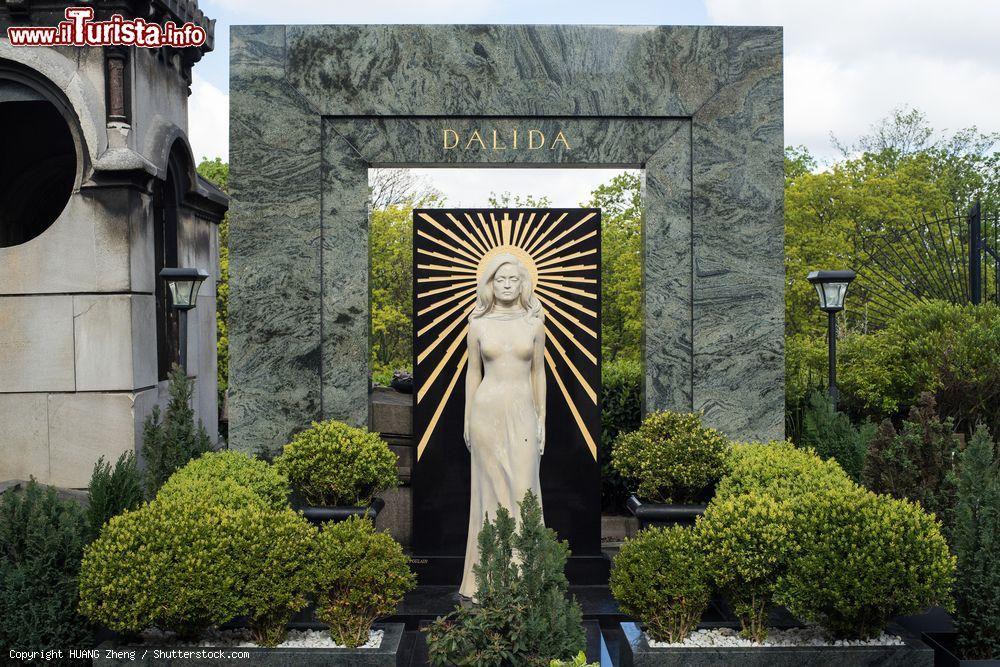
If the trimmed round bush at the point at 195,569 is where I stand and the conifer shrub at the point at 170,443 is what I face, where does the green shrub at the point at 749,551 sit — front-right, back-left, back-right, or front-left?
back-right

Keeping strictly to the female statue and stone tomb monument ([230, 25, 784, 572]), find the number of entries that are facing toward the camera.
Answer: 2

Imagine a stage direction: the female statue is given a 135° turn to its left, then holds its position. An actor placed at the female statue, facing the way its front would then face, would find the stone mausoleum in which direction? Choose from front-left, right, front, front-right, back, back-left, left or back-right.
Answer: left

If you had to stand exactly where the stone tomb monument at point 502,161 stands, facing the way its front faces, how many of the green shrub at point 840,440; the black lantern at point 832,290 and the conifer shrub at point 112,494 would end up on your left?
2

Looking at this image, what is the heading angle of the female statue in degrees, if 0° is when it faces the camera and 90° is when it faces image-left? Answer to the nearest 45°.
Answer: approximately 0°

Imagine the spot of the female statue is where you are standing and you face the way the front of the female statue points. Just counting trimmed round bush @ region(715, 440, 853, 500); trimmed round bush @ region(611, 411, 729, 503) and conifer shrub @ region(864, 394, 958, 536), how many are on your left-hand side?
3

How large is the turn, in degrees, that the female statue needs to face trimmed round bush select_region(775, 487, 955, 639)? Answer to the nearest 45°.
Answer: approximately 45° to its left

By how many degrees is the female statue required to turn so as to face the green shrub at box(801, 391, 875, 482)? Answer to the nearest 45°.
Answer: approximately 135° to its left

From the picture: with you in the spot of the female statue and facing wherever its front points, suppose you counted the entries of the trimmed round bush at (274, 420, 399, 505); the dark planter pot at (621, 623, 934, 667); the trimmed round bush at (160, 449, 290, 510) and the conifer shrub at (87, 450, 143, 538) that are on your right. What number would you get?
3
